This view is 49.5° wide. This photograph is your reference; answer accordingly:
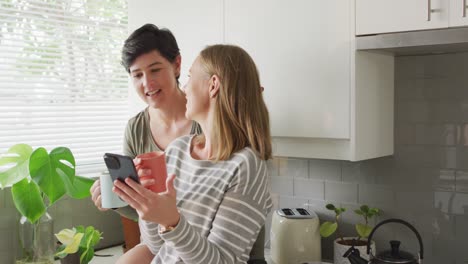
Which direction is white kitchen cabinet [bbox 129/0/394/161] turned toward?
toward the camera

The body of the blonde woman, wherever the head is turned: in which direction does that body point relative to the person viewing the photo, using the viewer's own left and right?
facing the viewer and to the left of the viewer

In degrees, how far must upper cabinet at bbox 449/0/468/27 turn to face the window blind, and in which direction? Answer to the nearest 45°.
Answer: approximately 90° to its right

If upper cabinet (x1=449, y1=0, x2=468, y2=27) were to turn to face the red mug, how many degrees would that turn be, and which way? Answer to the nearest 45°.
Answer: approximately 45° to its right

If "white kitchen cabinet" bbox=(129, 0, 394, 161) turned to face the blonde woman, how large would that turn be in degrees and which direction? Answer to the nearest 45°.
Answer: approximately 45° to its right

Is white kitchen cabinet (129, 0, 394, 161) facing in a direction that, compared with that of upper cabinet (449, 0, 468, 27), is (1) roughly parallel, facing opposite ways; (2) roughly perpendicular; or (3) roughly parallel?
roughly parallel

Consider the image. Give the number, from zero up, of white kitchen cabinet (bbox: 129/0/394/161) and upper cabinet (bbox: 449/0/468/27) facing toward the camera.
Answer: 2

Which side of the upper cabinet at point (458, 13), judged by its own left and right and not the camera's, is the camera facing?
front
